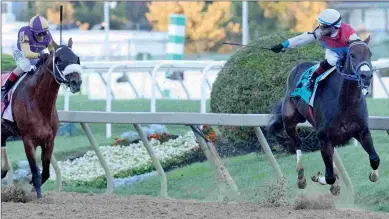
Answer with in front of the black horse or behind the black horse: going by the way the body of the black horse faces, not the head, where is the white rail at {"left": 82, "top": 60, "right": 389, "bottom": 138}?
behind

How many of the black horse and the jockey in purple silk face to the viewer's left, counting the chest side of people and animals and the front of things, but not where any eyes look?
0

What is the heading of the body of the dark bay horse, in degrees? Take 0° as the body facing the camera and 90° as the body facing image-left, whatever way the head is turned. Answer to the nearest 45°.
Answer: approximately 315°

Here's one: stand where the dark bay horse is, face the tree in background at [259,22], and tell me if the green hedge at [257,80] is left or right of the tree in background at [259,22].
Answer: right

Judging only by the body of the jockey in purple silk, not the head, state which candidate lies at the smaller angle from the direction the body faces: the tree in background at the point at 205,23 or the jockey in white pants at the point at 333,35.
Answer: the jockey in white pants

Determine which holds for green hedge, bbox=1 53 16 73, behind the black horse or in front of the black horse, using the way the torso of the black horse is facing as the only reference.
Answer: behind

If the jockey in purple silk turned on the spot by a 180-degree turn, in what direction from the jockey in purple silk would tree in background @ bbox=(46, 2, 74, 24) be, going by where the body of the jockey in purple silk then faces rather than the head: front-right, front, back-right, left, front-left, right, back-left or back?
front-right

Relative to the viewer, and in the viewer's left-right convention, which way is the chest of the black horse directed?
facing the viewer and to the right of the viewer
